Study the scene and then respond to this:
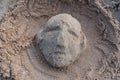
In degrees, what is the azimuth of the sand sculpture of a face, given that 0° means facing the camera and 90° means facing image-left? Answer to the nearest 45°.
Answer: approximately 0°
